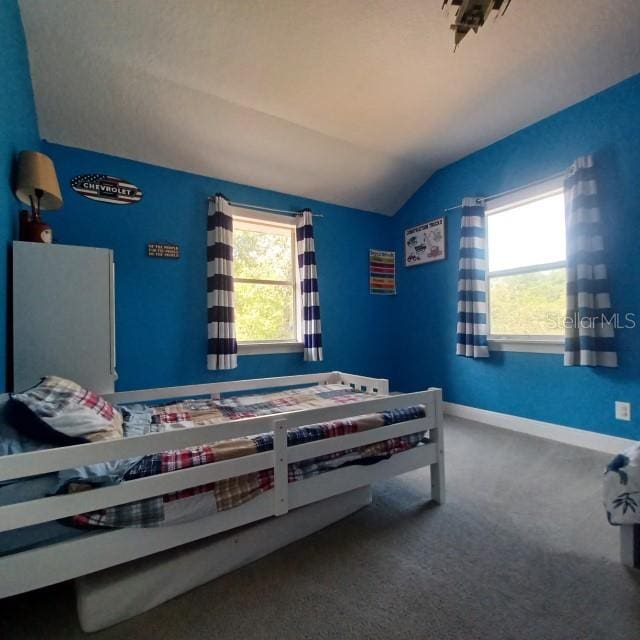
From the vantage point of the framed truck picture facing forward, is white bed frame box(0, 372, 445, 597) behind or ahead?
ahead

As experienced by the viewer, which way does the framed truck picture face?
facing the viewer and to the left of the viewer

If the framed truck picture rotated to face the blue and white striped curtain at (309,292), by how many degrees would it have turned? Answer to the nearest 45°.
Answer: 0° — it already faces it

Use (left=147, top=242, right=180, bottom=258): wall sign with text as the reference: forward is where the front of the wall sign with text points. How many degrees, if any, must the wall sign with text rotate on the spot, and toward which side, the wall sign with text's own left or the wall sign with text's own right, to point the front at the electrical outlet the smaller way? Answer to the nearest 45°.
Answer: approximately 45° to the wall sign with text's own left

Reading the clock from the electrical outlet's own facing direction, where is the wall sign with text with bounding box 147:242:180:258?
The wall sign with text is roughly at 2 o'clock from the electrical outlet.

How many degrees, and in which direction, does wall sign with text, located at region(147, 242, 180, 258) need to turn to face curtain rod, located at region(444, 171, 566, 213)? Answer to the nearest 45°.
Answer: approximately 45° to its left

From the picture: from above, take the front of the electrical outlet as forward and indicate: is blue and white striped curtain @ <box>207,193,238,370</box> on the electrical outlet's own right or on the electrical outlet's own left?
on the electrical outlet's own right

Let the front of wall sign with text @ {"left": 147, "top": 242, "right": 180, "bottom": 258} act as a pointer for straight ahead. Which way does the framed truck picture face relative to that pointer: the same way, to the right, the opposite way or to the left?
to the right

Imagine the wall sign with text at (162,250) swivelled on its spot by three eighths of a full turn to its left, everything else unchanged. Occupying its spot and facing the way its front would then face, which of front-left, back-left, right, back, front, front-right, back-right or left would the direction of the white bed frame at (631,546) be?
right

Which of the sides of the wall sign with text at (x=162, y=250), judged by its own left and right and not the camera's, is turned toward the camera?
front
